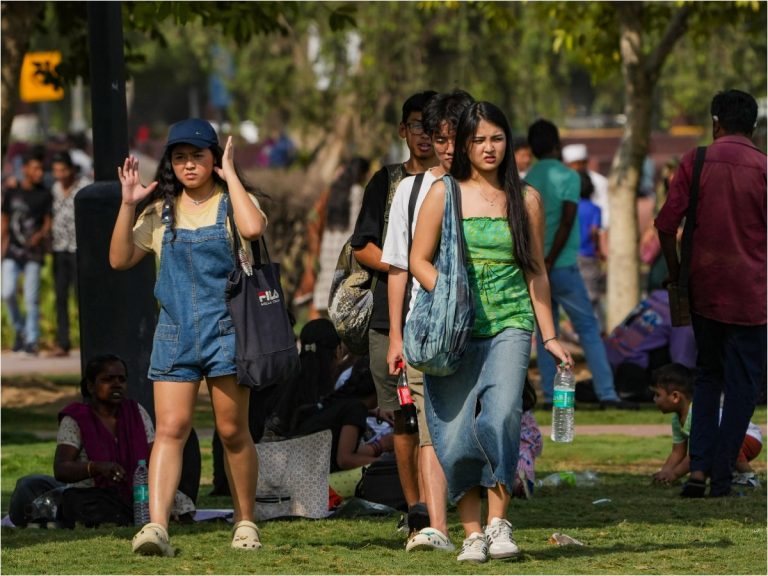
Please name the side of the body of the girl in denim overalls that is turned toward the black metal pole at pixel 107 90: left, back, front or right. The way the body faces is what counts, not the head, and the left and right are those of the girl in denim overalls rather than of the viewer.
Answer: back

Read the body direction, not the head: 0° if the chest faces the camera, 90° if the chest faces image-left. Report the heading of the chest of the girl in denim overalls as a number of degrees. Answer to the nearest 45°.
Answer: approximately 0°

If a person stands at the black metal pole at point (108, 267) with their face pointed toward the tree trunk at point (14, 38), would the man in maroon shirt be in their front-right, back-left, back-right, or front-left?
back-right

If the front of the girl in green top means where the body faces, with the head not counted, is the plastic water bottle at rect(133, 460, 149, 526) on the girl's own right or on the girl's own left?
on the girl's own right

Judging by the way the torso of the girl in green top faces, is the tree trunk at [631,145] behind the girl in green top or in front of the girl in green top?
behind

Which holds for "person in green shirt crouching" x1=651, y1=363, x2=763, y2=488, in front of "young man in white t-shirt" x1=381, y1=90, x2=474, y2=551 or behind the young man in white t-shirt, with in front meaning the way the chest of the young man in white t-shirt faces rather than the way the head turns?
behind

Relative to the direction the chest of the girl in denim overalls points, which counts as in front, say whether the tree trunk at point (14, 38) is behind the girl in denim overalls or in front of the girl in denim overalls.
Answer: behind

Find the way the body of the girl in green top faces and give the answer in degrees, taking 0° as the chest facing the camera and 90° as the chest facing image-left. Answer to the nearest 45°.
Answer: approximately 0°

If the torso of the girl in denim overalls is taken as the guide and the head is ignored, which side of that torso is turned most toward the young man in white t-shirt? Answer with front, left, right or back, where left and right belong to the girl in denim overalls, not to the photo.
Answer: left
